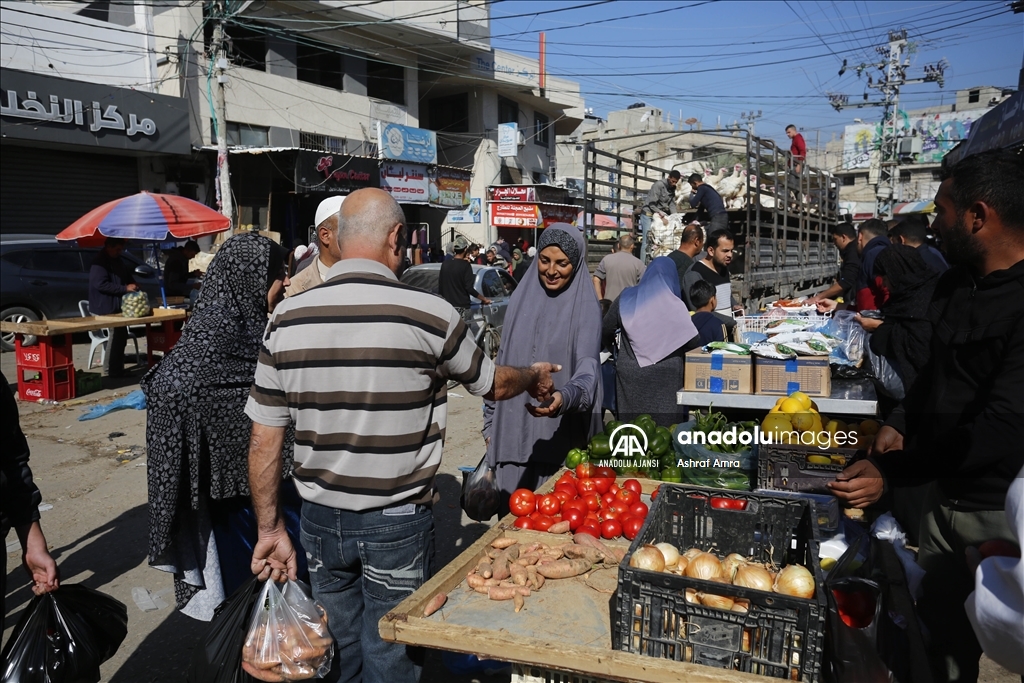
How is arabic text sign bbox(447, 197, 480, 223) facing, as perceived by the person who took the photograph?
facing the viewer

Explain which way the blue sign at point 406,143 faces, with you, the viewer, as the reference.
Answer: facing the viewer and to the right of the viewer

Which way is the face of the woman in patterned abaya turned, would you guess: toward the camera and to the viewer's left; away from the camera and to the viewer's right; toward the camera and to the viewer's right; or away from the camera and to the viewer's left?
away from the camera and to the viewer's right

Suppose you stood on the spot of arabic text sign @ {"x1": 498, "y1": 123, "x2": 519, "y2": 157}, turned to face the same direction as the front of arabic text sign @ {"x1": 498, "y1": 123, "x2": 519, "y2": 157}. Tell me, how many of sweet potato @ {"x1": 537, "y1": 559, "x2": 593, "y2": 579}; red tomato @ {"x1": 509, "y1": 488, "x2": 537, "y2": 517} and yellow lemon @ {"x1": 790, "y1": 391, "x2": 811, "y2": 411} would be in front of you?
3

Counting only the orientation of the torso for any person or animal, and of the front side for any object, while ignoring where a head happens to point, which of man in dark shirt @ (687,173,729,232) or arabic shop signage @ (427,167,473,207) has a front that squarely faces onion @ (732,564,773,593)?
the arabic shop signage

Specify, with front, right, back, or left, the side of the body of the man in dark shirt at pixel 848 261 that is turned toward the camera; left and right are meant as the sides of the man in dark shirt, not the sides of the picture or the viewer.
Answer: left

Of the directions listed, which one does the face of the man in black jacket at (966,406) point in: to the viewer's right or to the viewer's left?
to the viewer's left

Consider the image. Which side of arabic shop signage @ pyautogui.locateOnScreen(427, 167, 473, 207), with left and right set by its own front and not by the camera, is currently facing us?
front

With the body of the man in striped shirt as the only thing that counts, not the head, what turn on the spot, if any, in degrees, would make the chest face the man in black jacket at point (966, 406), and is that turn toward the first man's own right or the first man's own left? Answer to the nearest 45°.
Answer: approximately 45° to the first man's own right

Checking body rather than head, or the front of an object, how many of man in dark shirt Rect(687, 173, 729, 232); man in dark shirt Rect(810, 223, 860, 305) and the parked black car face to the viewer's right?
1

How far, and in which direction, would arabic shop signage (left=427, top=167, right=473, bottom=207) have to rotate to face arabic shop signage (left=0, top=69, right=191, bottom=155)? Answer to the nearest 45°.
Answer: approximately 45° to its right
